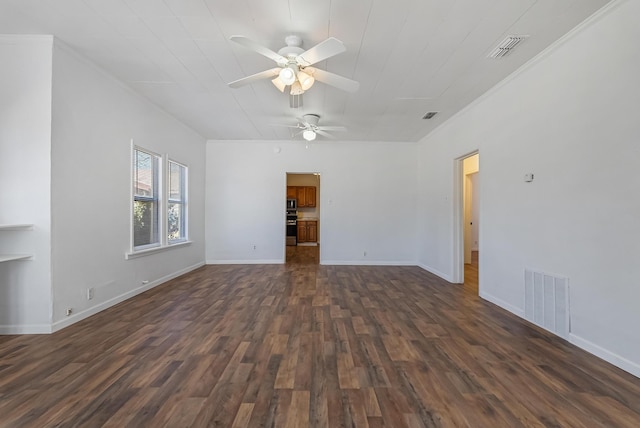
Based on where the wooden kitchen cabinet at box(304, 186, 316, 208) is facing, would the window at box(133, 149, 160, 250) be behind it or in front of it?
in front

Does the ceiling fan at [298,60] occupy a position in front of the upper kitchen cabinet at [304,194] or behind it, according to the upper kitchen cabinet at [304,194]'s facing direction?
in front

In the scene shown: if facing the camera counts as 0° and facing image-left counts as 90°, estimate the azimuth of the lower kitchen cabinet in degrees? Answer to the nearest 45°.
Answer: approximately 0°

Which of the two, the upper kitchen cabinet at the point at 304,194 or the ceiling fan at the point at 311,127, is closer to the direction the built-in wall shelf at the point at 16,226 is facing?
the ceiling fan

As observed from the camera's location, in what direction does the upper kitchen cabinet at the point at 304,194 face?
facing the viewer

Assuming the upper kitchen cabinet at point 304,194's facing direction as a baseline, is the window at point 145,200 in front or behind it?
in front

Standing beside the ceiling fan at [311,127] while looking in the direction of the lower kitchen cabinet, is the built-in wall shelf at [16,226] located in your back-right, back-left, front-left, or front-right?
back-left

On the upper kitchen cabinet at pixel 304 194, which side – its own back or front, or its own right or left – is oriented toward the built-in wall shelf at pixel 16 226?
front

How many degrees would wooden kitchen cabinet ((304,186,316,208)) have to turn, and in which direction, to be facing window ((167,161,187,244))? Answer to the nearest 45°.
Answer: approximately 45° to its right

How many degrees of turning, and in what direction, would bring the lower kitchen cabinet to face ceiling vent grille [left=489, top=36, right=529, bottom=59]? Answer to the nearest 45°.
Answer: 0° — it already faces it

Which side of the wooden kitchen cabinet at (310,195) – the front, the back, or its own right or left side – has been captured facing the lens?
front
